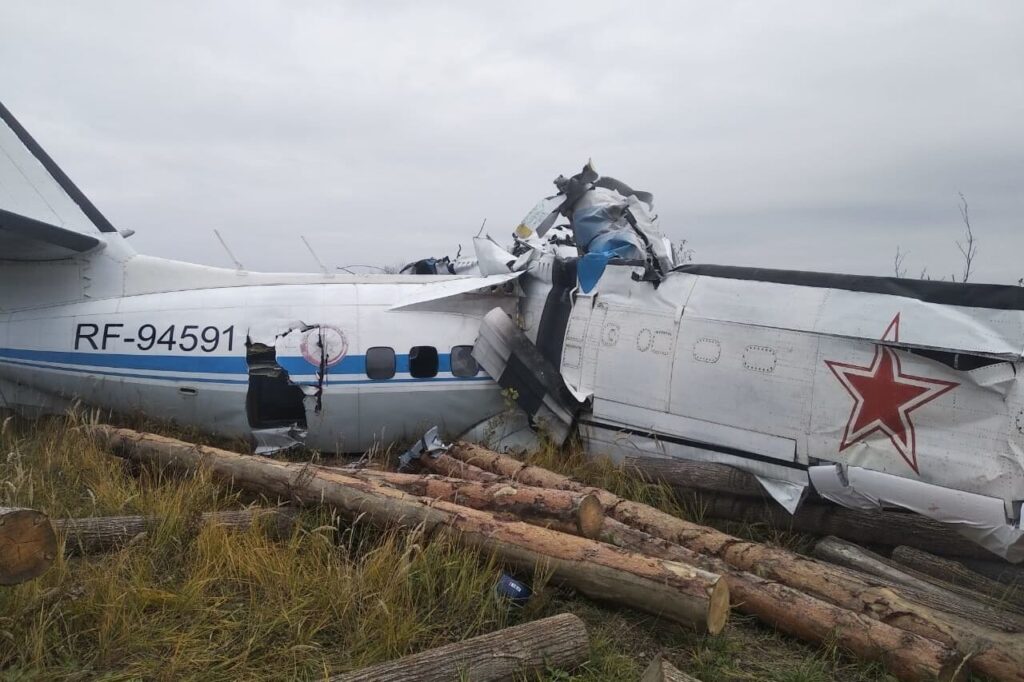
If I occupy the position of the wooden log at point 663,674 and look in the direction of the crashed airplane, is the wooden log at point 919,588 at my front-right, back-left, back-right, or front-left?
front-right

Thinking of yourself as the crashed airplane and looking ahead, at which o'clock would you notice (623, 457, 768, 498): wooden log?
The wooden log is roughly at 2 o'clock from the crashed airplane.

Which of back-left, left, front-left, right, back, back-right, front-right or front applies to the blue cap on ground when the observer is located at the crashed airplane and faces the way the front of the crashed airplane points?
right

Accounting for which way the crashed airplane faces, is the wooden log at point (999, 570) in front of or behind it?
in front

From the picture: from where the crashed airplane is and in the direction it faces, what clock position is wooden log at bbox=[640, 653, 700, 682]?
The wooden log is roughly at 3 o'clock from the crashed airplane.

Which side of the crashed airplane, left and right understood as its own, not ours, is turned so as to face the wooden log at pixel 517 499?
right

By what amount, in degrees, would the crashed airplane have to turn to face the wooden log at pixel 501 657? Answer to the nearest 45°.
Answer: approximately 90° to its right

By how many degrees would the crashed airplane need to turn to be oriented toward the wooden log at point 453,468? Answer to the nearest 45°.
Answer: approximately 135° to its right

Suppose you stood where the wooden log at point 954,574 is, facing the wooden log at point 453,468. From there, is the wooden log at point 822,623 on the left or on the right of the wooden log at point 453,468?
left

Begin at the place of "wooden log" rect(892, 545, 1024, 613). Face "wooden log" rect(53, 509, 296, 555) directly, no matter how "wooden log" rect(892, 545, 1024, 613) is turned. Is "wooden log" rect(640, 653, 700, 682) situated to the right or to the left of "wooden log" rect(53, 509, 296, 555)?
left

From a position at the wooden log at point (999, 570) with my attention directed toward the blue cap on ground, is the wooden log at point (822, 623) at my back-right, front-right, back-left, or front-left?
front-left

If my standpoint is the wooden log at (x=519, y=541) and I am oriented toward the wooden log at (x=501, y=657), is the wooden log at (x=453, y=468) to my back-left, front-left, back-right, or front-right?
back-right

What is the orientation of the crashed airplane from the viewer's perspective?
to the viewer's right
